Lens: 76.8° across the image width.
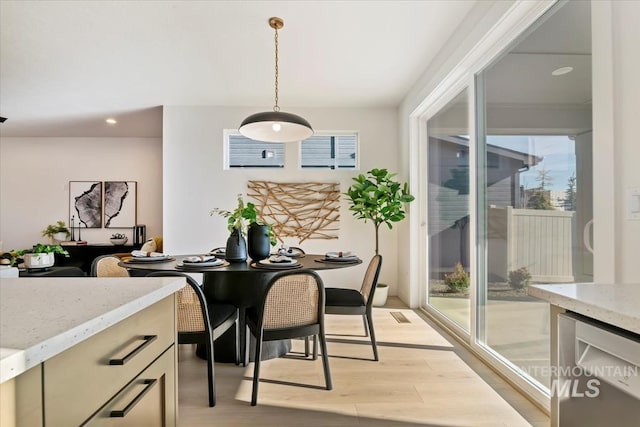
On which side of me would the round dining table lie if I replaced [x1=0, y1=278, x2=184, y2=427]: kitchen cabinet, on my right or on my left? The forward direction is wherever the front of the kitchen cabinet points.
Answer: on my left

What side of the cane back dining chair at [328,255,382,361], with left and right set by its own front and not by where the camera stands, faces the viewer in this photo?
left

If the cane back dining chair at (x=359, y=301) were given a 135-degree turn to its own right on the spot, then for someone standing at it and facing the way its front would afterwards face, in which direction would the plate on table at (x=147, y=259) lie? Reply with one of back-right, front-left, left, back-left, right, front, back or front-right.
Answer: back-left

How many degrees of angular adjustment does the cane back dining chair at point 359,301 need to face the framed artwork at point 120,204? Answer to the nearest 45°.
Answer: approximately 45° to its right

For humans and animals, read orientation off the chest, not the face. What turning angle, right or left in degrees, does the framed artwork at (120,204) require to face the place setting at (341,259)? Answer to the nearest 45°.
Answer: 0° — it already faces it

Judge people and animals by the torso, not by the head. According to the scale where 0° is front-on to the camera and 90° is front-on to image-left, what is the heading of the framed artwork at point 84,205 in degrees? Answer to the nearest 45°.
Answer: approximately 0°

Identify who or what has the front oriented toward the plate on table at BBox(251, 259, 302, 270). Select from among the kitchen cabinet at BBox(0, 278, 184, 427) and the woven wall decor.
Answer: the woven wall decor

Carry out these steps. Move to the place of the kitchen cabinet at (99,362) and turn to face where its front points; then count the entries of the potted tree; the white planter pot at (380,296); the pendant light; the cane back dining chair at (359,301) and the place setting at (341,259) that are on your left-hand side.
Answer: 5

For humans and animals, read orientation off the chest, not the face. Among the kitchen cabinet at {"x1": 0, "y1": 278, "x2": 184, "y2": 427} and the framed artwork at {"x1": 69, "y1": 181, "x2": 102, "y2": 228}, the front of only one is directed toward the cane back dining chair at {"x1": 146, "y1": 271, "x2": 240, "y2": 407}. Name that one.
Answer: the framed artwork

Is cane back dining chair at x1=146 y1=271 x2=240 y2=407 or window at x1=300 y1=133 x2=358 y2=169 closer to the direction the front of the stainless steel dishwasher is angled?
the cane back dining chair

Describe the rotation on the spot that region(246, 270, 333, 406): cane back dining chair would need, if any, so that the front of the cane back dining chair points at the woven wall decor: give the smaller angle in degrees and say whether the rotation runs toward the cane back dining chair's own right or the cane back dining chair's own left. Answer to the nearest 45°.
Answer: approximately 45° to the cane back dining chair's own right

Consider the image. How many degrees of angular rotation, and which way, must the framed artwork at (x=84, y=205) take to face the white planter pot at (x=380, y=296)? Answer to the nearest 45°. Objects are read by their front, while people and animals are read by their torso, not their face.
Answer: approximately 45° to its left

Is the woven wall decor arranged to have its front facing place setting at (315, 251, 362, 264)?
yes

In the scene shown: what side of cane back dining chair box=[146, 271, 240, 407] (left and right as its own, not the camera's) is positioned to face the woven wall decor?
front
